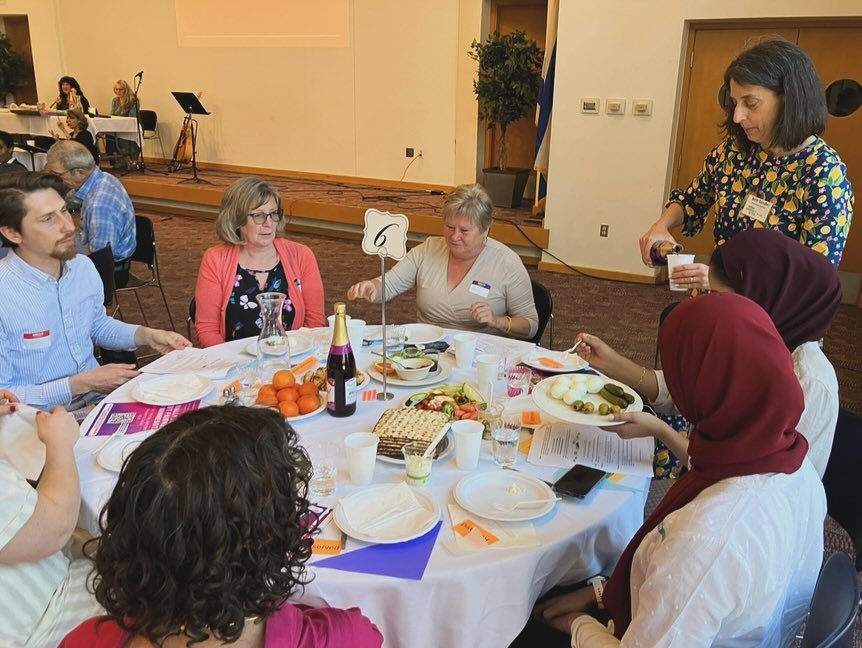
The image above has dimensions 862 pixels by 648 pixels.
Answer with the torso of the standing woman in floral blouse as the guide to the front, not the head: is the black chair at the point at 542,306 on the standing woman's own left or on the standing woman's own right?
on the standing woman's own right

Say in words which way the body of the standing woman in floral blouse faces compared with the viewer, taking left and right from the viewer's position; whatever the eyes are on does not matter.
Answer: facing the viewer and to the left of the viewer

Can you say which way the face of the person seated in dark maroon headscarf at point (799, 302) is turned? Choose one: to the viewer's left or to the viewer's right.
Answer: to the viewer's left

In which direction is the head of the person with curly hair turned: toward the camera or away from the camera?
away from the camera

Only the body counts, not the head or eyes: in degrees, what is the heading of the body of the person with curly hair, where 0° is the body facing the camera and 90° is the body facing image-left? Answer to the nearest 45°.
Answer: approximately 180°

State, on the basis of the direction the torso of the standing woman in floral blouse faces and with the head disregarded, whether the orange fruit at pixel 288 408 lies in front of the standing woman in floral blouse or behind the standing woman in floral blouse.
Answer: in front

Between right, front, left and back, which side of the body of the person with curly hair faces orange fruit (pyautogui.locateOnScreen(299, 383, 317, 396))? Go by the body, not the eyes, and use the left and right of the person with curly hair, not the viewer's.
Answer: front

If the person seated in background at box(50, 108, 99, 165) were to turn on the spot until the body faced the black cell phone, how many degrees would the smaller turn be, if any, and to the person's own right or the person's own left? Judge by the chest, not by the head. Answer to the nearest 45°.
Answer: approximately 90° to the person's own left
